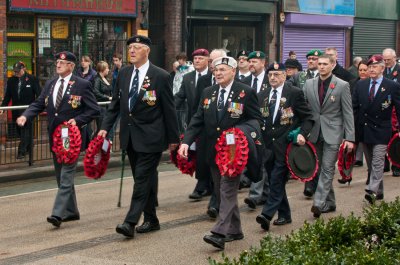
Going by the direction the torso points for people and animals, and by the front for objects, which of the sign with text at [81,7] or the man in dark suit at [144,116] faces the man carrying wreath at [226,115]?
the sign with text

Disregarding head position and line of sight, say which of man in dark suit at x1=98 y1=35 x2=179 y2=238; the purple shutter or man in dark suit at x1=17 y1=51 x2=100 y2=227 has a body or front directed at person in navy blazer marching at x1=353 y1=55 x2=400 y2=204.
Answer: the purple shutter

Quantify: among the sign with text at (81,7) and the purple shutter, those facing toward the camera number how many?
2

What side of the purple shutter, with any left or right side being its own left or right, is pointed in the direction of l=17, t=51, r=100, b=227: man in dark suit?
front

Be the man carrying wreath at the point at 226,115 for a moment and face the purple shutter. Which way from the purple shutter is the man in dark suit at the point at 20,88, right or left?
left

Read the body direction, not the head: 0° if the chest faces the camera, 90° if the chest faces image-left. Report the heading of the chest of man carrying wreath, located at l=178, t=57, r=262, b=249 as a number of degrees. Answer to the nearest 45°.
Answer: approximately 45°

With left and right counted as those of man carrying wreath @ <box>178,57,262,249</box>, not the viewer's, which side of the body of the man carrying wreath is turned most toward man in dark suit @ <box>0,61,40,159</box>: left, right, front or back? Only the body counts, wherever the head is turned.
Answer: right

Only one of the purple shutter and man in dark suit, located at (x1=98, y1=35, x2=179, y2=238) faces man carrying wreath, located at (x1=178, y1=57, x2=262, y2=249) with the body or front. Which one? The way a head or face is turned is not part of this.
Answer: the purple shutter

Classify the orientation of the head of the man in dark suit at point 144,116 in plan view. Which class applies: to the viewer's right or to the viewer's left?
to the viewer's left

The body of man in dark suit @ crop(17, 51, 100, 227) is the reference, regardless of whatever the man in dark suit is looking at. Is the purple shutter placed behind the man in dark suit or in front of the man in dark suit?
behind

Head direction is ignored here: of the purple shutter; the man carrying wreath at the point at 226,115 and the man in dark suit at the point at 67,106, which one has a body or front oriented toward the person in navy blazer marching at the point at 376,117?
the purple shutter
